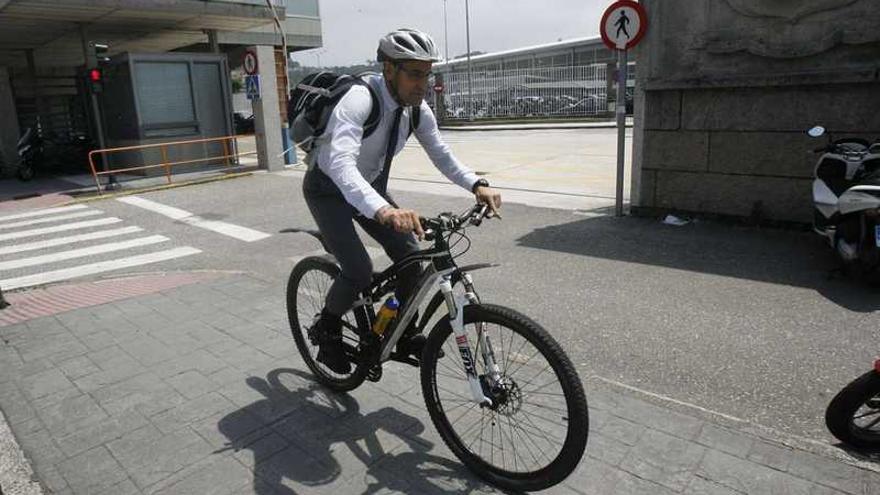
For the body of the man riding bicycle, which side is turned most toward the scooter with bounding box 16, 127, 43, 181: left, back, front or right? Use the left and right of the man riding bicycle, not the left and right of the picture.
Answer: back

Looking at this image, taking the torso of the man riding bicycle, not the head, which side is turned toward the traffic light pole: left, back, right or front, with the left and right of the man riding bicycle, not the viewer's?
back

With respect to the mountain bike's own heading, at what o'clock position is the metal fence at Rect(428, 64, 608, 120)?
The metal fence is roughly at 8 o'clock from the mountain bike.

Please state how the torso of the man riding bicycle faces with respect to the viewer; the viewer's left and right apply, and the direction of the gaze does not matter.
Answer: facing the viewer and to the right of the viewer

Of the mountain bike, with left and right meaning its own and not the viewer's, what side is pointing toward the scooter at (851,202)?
left

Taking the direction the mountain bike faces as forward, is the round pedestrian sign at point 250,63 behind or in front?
behind

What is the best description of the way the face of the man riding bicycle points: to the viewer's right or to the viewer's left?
to the viewer's right

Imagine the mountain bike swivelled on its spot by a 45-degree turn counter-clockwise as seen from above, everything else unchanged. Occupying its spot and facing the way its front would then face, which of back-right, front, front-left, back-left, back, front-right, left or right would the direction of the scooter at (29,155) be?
back-left

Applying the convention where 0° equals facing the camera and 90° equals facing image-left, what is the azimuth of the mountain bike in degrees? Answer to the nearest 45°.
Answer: approximately 315°

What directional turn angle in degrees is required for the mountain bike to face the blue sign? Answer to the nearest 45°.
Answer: approximately 135° to its left

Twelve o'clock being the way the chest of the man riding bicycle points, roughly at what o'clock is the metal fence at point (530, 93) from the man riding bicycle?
The metal fence is roughly at 8 o'clock from the man riding bicycle.

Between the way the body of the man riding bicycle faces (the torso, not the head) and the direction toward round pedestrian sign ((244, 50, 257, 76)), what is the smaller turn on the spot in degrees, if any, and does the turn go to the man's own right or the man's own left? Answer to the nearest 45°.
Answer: approximately 135° to the man's own left

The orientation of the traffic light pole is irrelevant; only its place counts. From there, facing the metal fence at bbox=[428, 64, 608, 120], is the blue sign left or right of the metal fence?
right

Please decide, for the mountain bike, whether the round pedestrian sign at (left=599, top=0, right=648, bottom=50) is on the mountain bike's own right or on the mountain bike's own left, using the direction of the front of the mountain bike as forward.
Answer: on the mountain bike's own left

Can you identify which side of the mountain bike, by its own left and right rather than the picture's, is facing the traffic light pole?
back
